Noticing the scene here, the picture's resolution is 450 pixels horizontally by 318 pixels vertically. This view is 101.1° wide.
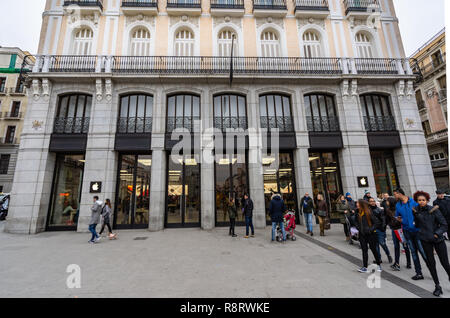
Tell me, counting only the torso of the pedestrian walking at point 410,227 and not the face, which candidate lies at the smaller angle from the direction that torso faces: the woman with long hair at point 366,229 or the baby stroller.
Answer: the woman with long hair

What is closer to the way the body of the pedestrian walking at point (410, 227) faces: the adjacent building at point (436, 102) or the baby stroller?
the baby stroller

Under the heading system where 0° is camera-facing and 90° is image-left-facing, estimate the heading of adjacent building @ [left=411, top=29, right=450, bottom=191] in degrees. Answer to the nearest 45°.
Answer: approximately 45°

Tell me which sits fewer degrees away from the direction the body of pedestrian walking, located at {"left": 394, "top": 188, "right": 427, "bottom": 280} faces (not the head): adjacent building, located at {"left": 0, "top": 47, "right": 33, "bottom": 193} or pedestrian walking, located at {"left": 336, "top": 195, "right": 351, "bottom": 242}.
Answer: the adjacent building

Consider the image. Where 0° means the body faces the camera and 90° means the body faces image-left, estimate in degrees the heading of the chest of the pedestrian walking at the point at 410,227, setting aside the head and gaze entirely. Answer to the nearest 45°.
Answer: approximately 45°

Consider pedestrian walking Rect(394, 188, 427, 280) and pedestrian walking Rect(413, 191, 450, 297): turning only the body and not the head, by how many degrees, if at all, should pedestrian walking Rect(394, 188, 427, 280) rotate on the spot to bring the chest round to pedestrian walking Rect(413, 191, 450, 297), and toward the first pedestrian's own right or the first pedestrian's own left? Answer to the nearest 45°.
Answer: approximately 90° to the first pedestrian's own left
